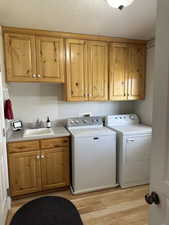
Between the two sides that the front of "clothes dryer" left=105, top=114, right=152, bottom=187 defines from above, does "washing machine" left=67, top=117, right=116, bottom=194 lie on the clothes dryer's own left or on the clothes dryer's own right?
on the clothes dryer's own right

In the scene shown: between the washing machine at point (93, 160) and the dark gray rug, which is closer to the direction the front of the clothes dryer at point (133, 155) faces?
the dark gray rug

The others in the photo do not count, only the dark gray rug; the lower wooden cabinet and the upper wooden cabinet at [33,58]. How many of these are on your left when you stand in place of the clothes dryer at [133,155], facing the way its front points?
0

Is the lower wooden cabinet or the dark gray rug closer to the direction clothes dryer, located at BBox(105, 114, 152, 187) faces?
the dark gray rug

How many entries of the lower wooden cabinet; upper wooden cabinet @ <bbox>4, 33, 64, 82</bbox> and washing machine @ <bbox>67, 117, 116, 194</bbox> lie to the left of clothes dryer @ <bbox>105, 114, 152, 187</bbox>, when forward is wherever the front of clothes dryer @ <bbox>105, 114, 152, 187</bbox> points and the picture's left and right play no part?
0

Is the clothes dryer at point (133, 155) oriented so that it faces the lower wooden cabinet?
no

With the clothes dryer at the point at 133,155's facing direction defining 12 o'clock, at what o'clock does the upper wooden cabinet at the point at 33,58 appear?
The upper wooden cabinet is roughly at 4 o'clock from the clothes dryer.

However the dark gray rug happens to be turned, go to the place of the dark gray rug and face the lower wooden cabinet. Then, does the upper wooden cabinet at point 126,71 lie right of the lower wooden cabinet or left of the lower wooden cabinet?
right

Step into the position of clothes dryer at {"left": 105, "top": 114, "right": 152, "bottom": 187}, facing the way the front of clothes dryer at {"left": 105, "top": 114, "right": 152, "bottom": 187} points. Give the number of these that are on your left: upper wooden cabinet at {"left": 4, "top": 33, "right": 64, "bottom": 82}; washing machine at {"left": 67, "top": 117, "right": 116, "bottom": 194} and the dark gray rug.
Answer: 0

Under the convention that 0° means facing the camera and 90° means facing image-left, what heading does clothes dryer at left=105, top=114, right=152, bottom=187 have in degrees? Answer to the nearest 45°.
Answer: approximately 315°

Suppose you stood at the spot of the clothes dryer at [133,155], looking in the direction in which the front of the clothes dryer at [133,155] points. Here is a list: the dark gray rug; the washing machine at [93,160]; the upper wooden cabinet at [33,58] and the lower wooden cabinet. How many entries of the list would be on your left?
0
